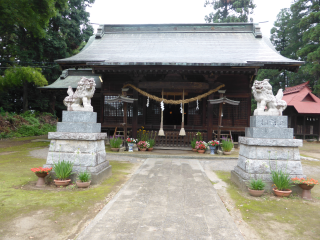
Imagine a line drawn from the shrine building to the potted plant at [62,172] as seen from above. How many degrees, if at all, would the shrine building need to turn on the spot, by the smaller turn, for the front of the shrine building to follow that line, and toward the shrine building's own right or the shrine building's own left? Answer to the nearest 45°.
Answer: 0° — it already faces it

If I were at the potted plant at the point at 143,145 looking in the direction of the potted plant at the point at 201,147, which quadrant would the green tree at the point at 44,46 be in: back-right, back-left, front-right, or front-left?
back-left

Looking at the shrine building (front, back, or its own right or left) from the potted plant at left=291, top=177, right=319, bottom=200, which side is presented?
front

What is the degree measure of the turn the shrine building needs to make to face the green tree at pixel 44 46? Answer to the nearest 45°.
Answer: approximately 135° to its right

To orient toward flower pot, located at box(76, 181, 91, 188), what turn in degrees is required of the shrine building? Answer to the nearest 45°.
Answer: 0° — it already faces it

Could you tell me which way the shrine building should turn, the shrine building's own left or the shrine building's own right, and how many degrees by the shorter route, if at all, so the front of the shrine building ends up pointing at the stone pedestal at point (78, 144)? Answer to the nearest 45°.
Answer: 0° — it already faces it

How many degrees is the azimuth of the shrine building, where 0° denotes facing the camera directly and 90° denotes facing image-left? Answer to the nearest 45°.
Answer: approximately 0°

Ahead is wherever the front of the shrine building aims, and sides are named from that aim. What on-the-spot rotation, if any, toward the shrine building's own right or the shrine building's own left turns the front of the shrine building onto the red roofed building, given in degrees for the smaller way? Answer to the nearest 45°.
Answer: approximately 135° to the shrine building's own left

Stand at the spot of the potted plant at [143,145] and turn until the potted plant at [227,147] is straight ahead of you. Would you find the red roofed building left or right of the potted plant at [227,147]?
left

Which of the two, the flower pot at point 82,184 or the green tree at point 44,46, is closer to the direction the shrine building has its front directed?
the flower pot
